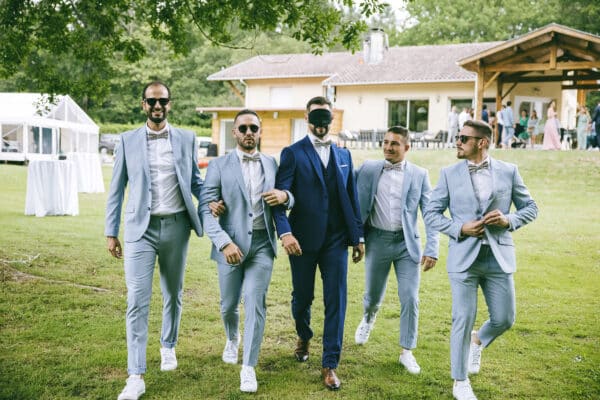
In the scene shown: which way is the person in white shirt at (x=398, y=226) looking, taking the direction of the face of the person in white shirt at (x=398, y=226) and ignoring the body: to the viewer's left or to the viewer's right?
to the viewer's left

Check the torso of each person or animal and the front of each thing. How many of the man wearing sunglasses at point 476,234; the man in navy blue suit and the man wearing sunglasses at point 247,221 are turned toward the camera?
3

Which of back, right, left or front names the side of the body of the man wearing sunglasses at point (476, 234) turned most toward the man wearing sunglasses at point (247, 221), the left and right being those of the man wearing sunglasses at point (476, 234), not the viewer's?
right

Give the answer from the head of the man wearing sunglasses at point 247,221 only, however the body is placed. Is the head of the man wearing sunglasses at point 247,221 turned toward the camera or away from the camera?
toward the camera

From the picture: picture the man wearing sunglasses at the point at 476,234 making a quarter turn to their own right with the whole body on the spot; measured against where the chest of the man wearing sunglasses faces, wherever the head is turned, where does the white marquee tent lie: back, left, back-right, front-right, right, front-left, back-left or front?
front-right

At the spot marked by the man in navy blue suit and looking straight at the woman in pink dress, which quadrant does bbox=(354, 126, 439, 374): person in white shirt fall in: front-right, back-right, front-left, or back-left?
front-right

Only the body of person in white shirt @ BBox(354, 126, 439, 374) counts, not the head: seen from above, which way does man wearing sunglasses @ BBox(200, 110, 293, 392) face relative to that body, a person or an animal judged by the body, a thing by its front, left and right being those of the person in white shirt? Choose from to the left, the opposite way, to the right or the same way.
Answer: the same way

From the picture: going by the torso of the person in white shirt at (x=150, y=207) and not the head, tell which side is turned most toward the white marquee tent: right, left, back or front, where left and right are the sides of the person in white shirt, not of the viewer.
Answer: back

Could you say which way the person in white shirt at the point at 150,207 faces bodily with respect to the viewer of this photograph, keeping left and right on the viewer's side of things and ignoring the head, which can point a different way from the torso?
facing the viewer

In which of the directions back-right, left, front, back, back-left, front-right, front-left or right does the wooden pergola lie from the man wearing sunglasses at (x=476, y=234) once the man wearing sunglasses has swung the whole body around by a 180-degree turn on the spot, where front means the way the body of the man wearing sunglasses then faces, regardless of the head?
front

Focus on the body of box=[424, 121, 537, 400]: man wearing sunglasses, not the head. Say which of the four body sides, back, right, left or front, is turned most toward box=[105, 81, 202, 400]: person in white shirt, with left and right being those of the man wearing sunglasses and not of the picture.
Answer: right

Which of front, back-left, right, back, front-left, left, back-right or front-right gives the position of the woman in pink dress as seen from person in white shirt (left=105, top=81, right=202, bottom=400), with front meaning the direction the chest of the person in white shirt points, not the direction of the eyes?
back-left

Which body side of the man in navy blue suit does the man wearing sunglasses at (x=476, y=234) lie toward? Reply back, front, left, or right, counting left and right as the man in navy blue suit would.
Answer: left

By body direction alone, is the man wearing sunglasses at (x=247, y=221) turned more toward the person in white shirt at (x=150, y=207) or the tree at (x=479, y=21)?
the person in white shirt

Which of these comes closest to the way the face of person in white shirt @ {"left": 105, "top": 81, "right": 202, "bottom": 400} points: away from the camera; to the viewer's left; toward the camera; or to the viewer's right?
toward the camera

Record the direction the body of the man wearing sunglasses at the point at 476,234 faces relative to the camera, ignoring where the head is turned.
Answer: toward the camera
